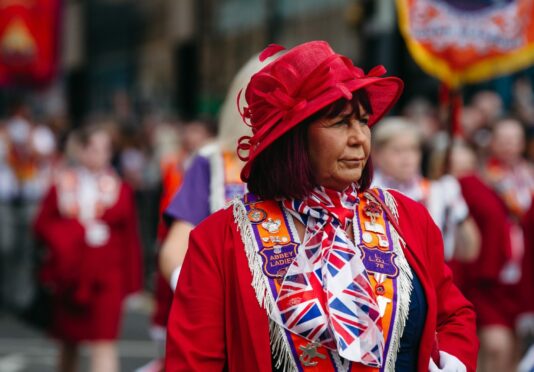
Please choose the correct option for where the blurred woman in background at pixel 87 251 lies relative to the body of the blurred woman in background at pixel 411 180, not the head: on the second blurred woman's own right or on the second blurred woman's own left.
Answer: on the second blurred woman's own right

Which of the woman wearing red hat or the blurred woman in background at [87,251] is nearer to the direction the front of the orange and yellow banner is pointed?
the woman wearing red hat

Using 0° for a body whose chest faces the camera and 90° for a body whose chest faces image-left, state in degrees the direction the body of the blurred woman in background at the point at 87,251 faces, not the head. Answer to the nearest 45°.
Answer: approximately 0°

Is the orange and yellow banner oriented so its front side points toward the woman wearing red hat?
yes

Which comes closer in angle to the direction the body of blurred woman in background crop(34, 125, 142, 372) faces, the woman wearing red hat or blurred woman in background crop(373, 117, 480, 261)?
the woman wearing red hat

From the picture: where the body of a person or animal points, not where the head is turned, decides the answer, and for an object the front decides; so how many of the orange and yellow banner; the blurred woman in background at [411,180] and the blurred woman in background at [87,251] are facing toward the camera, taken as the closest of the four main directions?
3

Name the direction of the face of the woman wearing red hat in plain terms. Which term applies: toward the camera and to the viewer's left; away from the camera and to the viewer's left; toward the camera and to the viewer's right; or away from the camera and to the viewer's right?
toward the camera and to the viewer's right

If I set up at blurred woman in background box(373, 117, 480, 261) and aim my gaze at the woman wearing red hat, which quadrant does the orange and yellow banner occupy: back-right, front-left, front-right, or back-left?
back-left

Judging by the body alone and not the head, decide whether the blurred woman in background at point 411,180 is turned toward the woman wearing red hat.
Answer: yes

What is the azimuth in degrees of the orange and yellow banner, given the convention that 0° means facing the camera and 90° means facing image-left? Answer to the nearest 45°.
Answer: approximately 0°

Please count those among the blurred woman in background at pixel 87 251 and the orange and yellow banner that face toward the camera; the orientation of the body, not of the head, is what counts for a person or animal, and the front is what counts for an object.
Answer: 2
